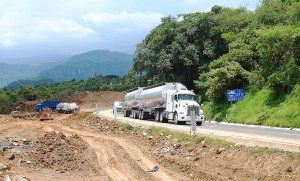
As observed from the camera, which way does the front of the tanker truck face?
facing the viewer and to the right of the viewer

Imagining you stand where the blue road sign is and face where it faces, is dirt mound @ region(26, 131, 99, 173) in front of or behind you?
in front

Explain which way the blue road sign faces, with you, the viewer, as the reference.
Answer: facing the viewer

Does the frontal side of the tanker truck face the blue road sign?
no

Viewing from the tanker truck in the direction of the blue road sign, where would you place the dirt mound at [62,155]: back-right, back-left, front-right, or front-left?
back-right

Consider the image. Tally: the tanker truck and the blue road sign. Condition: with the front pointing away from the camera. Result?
0

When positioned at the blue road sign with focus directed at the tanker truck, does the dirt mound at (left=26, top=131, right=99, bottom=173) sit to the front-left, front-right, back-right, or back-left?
front-left

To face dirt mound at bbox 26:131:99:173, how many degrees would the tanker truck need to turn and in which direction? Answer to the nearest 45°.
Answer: approximately 45° to its right

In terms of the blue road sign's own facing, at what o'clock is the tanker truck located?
The tanker truck is roughly at 2 o'clock from the blue road sign.

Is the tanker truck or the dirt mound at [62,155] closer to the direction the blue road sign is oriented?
the dirt mound
